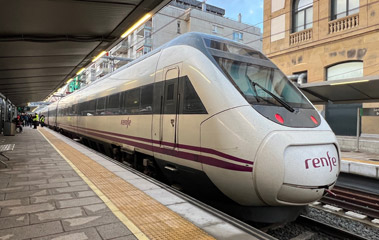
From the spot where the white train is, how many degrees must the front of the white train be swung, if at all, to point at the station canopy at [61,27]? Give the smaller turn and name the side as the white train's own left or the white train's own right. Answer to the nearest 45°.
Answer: approximately 180°

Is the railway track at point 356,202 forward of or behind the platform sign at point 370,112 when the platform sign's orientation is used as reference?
forward

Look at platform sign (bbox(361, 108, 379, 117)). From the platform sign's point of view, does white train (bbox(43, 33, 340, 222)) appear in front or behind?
in front

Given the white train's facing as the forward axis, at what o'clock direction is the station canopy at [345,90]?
The station canopy is roughly at 9 o'clock from the white train.

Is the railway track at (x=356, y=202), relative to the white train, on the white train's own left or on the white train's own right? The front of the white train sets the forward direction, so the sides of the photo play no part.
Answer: on the white train's own left

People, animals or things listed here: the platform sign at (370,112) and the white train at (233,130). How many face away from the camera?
0

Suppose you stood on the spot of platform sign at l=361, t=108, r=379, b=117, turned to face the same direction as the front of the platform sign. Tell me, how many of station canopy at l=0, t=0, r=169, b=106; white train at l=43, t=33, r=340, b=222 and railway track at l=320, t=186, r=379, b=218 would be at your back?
0

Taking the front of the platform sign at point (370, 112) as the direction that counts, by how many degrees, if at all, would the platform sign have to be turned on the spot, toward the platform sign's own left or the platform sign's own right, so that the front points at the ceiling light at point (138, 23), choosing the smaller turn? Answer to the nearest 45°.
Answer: approximately 45° to the platform sign's own right

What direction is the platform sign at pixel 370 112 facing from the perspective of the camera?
toward the camera

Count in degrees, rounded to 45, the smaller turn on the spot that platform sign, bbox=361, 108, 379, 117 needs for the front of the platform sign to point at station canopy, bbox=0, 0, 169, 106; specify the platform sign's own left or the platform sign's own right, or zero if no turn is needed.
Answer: approximately 45° to the platform sign's own right

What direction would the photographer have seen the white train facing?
facing the viewer and to the right of the viewer
